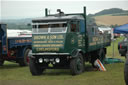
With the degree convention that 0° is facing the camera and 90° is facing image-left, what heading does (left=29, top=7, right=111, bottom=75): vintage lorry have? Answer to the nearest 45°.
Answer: approximately 45°

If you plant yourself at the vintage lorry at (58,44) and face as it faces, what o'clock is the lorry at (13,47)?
The lorry is roughly at 3 o'clock from the vintage lorry.
